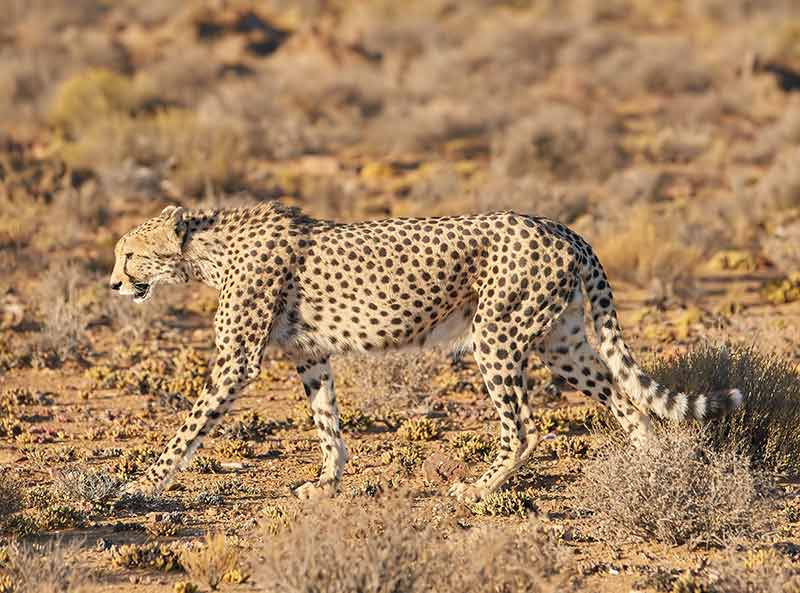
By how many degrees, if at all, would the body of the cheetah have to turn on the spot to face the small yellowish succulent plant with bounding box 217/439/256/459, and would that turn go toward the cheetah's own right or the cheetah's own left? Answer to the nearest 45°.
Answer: approximately 45° to the cheetah's own right

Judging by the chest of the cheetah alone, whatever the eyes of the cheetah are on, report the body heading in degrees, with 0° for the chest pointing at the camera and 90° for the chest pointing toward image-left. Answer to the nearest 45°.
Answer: approximately 90°

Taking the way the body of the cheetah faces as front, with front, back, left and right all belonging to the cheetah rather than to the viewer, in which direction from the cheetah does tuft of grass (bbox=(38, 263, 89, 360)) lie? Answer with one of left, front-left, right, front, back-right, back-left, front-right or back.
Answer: front-right

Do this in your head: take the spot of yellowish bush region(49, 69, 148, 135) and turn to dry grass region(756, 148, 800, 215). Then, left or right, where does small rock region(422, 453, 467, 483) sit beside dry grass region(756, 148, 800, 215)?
right

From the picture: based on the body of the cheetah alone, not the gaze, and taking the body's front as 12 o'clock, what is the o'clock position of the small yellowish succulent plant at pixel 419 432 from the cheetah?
The small yellowish succulent plant is roughly at 3 o'clock from the cheetah.

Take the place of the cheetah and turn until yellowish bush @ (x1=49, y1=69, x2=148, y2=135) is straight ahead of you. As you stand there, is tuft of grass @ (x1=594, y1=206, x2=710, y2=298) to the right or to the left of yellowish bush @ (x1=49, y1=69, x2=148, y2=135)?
right

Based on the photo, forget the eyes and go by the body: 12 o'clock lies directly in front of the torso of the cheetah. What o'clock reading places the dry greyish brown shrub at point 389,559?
The dry greyish brown shrub is roughly at 9 o'clock from the cheetah.

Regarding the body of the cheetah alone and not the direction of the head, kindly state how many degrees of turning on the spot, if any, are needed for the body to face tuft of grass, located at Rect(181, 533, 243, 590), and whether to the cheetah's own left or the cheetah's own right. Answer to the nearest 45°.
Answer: approximately 45° to the cheetah's own left
